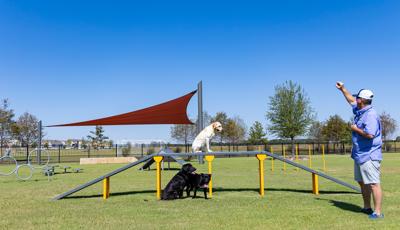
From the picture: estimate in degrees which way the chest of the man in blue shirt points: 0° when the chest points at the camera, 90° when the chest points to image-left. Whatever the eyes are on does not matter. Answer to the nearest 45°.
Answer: approximately 90°

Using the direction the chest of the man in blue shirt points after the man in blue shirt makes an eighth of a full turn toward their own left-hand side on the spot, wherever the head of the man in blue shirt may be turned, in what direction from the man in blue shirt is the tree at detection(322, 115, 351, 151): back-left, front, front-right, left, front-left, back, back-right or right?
back-right

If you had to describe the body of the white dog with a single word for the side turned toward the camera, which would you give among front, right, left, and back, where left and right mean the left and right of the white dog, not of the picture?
right

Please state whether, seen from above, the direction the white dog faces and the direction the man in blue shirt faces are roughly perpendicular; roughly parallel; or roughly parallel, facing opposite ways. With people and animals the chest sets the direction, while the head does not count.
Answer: roughly parallel, facing opposite ways

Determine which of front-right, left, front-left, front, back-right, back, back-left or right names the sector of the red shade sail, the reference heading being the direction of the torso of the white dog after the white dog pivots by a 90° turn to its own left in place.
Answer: front-left

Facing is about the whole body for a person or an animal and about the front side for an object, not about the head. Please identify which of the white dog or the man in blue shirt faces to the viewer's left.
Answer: the man in blue shirt
